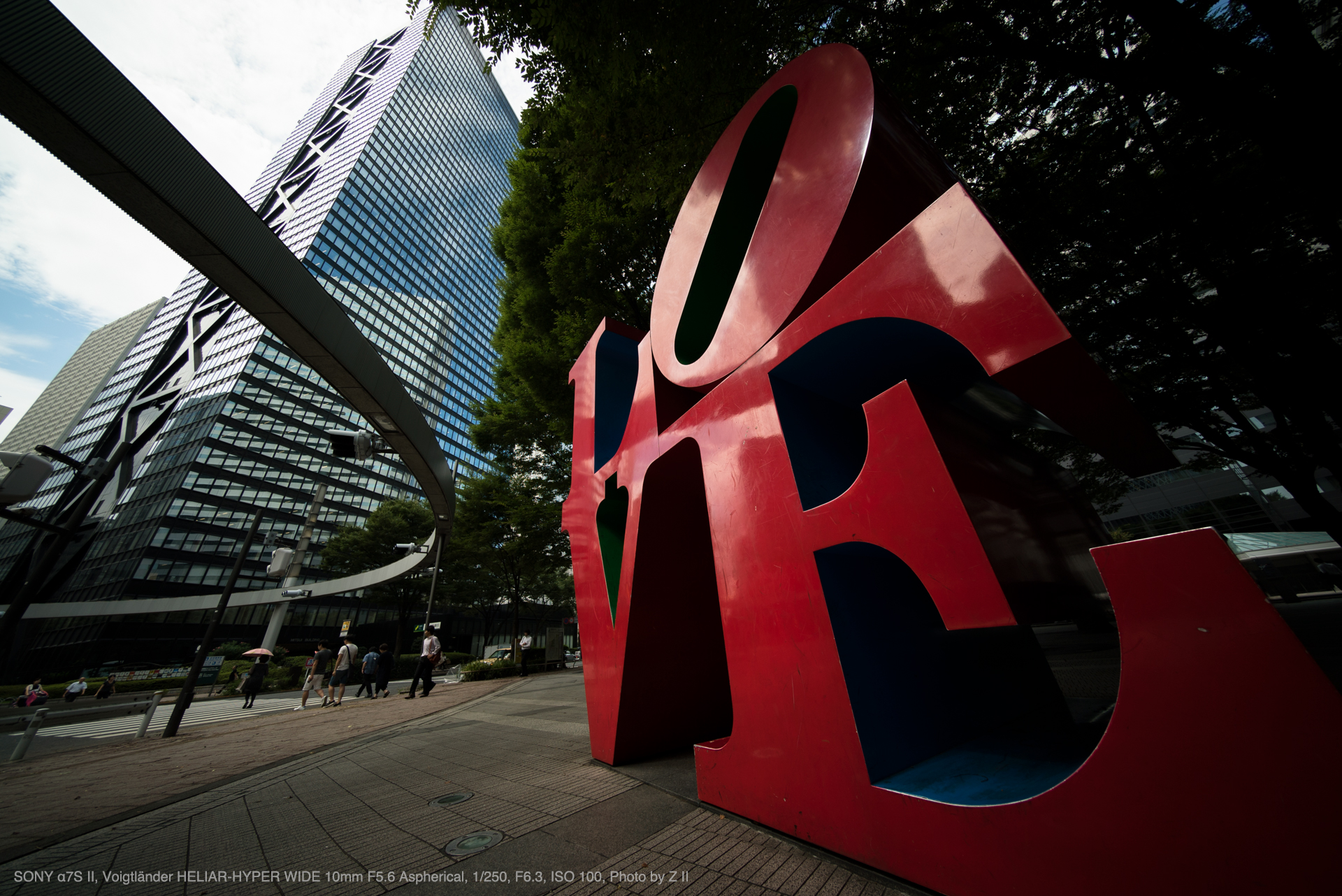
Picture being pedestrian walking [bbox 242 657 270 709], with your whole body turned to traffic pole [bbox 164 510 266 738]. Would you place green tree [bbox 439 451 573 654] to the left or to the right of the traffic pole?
left

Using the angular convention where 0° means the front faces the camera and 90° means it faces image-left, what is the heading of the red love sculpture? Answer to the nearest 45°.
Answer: approximately 45°

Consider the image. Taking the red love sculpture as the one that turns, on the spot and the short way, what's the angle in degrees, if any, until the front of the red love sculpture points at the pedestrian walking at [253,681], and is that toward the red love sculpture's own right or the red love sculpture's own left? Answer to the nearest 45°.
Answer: approximately 45° to the red love sculpture's own right

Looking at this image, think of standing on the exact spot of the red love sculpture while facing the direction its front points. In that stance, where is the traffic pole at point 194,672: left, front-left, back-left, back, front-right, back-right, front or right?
front-right

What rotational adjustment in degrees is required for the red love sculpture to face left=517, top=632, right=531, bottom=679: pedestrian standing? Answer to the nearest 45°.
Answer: approximately 90° to its right

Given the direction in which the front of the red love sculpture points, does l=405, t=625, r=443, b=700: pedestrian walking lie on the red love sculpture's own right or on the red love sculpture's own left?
on the red love sculpture's own right

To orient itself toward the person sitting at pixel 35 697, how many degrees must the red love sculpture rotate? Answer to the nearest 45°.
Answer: approximately 45° to its right

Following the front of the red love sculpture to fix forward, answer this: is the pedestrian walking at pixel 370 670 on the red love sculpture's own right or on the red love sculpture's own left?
on the red love sculpture's own right

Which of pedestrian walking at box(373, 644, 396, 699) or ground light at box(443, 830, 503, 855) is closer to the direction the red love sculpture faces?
the ground light
